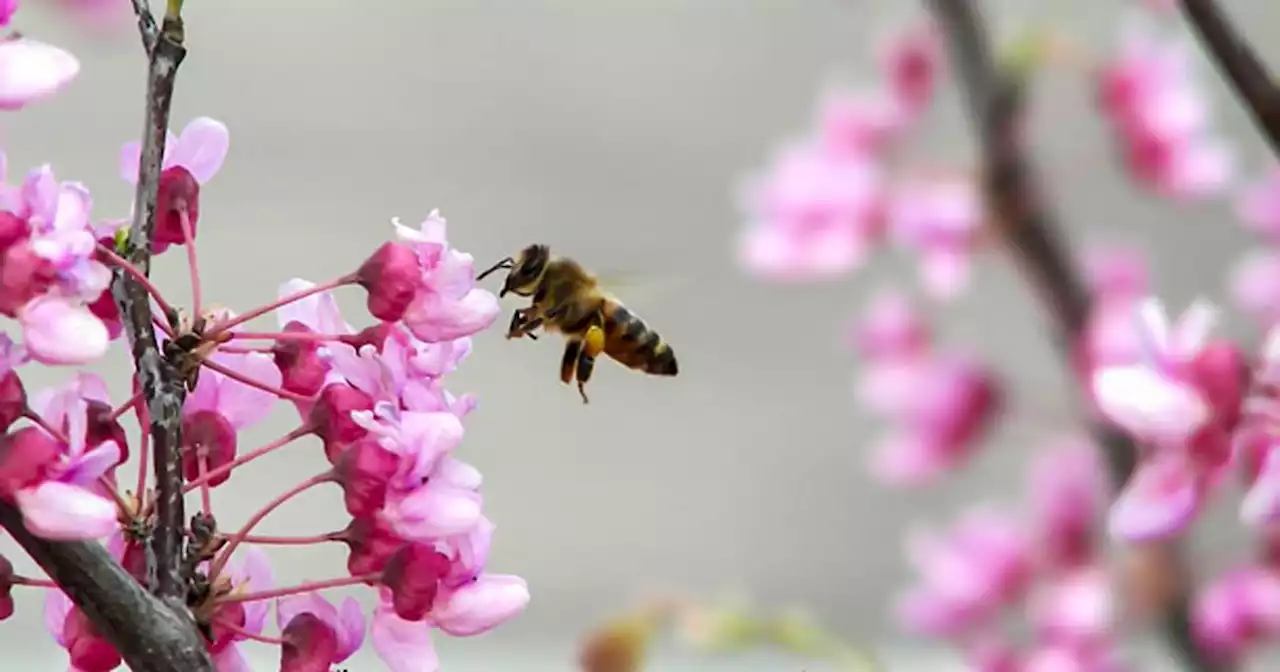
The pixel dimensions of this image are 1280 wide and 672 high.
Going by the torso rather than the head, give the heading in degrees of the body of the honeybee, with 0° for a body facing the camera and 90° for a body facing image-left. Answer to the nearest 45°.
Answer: approximately 90°
